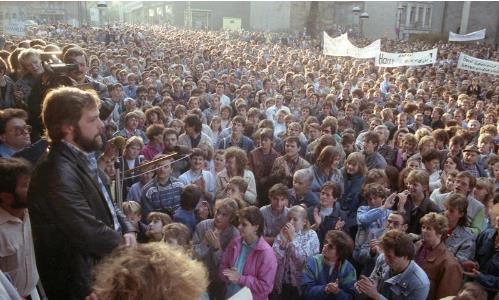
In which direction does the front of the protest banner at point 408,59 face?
toward the camera

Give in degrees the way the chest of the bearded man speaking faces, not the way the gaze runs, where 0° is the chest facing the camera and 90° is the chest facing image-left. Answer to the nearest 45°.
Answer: approximately 270°

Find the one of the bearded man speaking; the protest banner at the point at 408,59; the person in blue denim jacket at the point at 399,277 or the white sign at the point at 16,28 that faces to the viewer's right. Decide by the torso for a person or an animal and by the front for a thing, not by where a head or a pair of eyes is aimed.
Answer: the bearded man speaking

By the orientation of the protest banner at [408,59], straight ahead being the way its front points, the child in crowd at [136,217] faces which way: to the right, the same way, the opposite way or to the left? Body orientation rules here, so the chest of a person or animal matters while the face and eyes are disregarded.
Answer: the same way

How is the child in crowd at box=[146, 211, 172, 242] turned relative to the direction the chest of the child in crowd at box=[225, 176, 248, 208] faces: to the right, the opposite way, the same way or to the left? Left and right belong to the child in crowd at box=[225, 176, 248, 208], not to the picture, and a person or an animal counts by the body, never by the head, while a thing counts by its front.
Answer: the same way

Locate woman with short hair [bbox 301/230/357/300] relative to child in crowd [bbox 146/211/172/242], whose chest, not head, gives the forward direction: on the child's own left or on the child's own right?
on the child's own left

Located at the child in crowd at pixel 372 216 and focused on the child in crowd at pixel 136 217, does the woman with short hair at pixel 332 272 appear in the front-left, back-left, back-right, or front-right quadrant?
front-left

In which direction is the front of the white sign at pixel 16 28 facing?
toward the camera

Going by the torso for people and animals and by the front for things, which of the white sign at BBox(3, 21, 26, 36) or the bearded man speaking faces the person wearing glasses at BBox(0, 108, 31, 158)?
the white sign

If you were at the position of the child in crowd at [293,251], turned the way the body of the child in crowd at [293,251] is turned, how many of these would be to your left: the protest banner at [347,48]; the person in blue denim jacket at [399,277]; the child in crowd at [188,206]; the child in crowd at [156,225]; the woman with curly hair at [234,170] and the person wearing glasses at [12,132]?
1

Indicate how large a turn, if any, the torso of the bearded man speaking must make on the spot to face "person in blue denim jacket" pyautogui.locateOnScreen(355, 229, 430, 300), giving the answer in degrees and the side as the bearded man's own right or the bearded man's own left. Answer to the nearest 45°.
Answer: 0° — they already face them

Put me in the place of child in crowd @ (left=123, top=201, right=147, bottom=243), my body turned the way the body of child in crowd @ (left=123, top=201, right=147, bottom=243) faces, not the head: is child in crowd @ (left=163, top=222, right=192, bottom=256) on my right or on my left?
on my left

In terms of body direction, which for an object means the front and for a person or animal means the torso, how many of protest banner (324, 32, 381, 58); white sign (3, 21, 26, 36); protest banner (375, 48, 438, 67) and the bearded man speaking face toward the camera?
3

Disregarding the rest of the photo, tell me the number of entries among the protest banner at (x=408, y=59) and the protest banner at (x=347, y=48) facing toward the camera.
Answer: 2

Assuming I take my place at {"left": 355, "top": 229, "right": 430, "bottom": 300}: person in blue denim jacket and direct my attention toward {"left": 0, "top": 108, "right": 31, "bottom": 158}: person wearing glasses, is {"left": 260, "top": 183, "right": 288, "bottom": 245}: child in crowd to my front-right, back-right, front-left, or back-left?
front-right

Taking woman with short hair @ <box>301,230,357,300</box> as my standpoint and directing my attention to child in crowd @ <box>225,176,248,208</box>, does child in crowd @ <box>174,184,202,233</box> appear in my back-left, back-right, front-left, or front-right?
front-left

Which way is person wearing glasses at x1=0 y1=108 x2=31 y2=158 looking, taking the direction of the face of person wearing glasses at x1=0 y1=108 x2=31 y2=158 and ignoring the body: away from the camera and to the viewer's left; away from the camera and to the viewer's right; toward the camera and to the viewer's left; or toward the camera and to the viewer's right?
toward the camera and to the viewer's right

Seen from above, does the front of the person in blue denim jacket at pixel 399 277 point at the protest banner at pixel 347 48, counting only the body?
no

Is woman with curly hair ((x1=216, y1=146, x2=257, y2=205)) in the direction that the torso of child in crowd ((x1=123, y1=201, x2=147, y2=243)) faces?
no

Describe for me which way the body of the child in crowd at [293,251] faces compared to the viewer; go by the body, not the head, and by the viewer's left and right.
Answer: facing the viewer and to the left of the viewer
